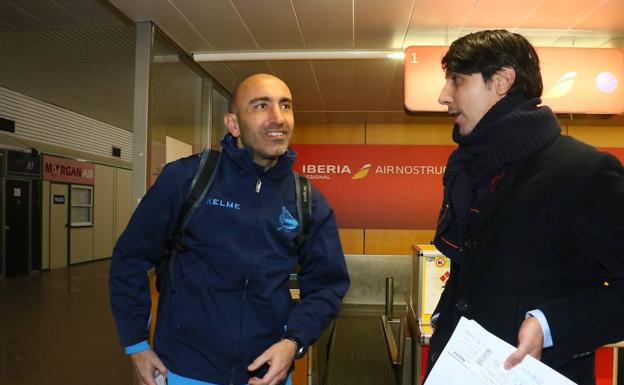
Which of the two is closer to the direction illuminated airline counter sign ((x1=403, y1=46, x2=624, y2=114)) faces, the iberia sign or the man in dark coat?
the man in dark coat

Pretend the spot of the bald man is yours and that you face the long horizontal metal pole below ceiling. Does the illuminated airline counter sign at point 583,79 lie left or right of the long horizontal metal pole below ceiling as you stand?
right

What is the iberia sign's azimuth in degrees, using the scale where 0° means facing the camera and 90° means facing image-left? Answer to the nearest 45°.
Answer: approximately 0°

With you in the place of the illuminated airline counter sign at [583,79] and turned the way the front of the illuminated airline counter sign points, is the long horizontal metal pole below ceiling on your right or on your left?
on your right

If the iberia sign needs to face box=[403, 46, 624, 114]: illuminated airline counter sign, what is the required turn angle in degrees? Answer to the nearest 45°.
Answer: approximately 45° to its left

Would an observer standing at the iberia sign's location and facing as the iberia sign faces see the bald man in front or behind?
in front

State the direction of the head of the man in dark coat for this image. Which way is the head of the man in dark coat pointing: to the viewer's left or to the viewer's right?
to the viewer's left

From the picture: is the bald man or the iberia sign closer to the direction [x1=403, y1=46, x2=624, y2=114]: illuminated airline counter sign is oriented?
the bald man

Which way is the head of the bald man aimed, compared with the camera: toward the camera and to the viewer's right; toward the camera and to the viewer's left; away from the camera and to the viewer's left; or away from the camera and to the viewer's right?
toward the camera and to the viewer's right

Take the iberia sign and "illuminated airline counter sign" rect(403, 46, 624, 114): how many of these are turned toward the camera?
2

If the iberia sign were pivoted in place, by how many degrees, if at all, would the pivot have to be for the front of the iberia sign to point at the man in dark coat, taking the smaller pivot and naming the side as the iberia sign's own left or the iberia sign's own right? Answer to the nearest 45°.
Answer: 0° — it already faces them
